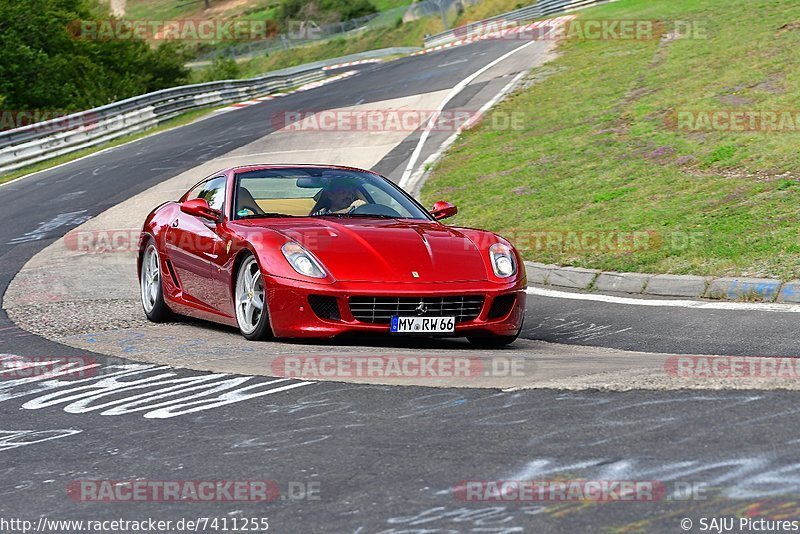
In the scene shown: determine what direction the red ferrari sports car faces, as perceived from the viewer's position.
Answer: facing the viewer and to the right of the viewer

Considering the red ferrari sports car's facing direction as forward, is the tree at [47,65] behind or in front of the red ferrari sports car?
behind

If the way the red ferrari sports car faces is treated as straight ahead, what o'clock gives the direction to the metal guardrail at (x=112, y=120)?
The metal guardrail is roughly at 7 o'clock from the red ferrari sports car.
